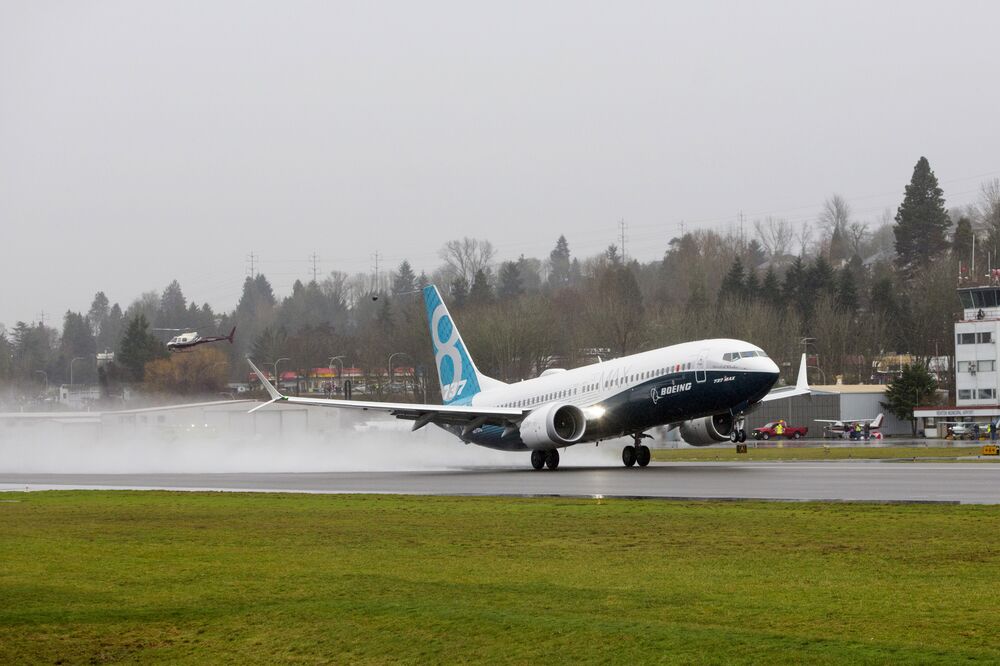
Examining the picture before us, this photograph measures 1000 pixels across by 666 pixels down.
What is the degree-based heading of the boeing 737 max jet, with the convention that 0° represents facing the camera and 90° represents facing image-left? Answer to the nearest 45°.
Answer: approximately 315°
